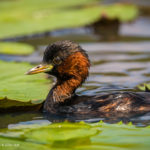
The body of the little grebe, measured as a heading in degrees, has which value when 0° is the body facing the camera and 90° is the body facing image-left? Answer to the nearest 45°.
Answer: approximately 90°

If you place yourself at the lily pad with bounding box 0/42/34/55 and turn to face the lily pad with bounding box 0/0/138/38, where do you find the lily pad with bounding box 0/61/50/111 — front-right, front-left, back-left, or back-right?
back-right

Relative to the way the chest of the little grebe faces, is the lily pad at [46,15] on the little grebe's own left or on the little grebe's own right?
on the little grebe's own right

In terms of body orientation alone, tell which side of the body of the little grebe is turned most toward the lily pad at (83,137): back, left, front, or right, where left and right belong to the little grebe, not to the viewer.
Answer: left

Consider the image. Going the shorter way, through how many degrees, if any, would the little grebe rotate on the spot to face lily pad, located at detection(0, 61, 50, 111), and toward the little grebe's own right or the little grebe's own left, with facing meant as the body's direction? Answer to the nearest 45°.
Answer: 0° — it already faces it

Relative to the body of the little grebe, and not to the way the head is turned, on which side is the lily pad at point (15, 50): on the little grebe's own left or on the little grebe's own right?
on the little grebe's own right
